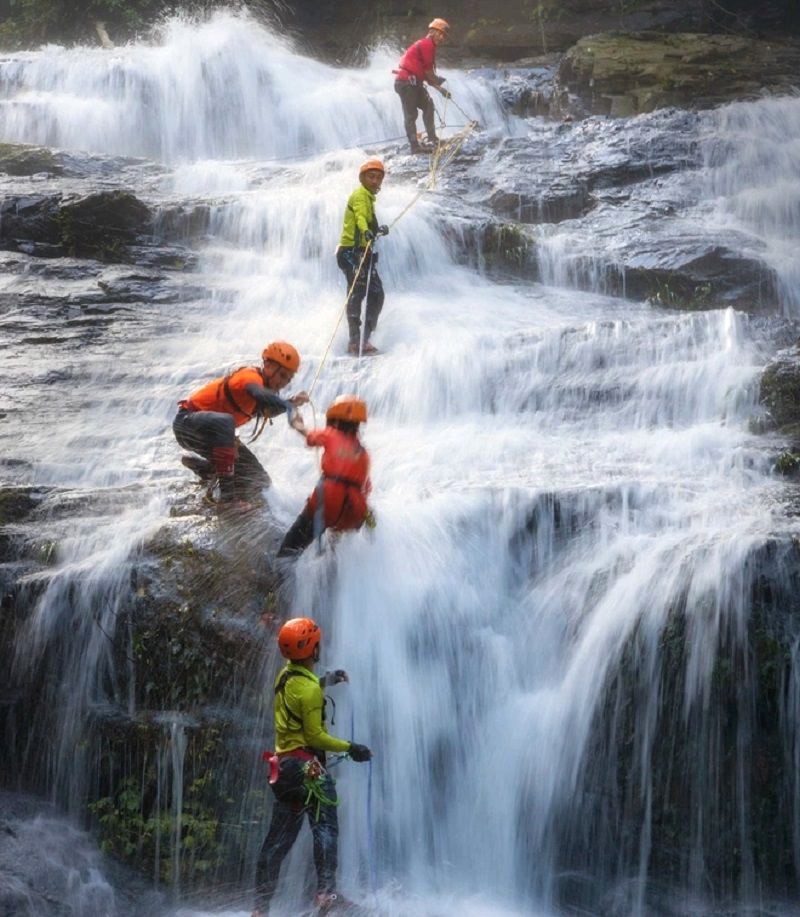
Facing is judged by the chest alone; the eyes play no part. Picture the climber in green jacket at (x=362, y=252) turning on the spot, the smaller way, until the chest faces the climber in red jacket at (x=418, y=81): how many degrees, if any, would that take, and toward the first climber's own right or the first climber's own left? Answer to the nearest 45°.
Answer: approximately 135° to the first climber's own left

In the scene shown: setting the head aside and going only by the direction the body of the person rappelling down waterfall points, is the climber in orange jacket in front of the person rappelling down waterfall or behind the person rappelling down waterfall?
in front

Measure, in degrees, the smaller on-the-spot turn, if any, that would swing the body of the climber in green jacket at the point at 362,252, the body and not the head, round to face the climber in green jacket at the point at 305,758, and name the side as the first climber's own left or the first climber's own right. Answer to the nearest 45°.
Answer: approximately 45° to the first climber's own right

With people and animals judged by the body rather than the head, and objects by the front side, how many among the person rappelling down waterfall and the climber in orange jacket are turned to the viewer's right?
1

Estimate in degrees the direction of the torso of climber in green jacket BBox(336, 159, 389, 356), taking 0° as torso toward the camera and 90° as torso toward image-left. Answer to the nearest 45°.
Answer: approximately 315°
